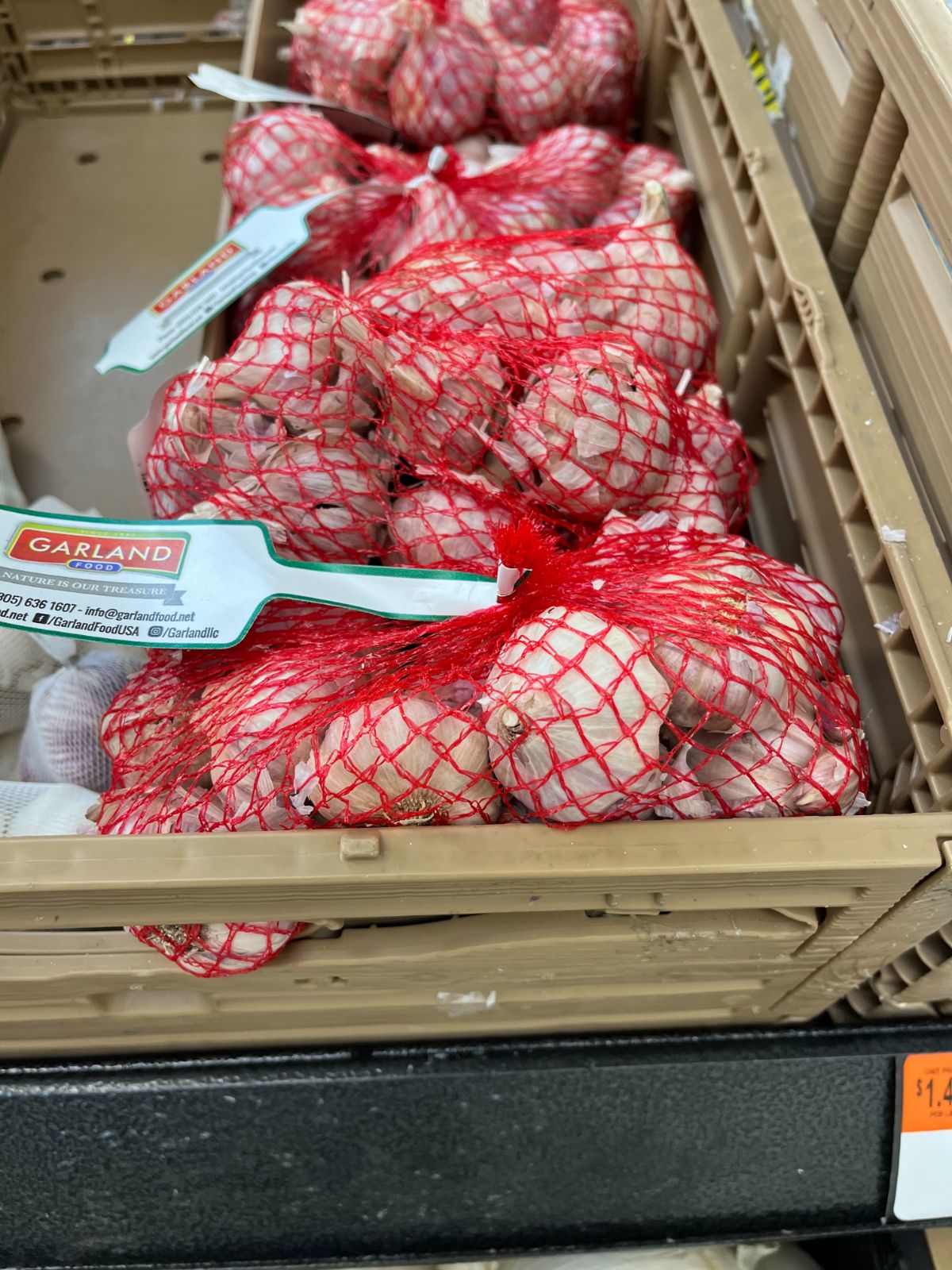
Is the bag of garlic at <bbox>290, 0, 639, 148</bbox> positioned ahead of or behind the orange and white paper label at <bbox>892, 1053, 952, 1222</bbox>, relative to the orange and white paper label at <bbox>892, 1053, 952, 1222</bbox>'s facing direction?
behind

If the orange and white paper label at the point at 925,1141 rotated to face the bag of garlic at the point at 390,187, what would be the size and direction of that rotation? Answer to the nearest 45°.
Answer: approximately 135° to its right

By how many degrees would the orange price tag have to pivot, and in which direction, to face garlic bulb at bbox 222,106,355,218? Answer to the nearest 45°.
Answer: approximately 135° to its right

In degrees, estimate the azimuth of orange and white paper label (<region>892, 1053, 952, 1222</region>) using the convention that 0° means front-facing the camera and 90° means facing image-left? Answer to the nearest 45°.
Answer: approximately 0°

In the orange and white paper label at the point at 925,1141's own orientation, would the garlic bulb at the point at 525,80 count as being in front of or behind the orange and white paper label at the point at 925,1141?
behind

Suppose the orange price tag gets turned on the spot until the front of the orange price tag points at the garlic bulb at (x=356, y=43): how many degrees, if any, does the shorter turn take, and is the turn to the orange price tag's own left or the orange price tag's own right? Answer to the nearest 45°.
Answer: approximately 135° to the orange price tag's own right
